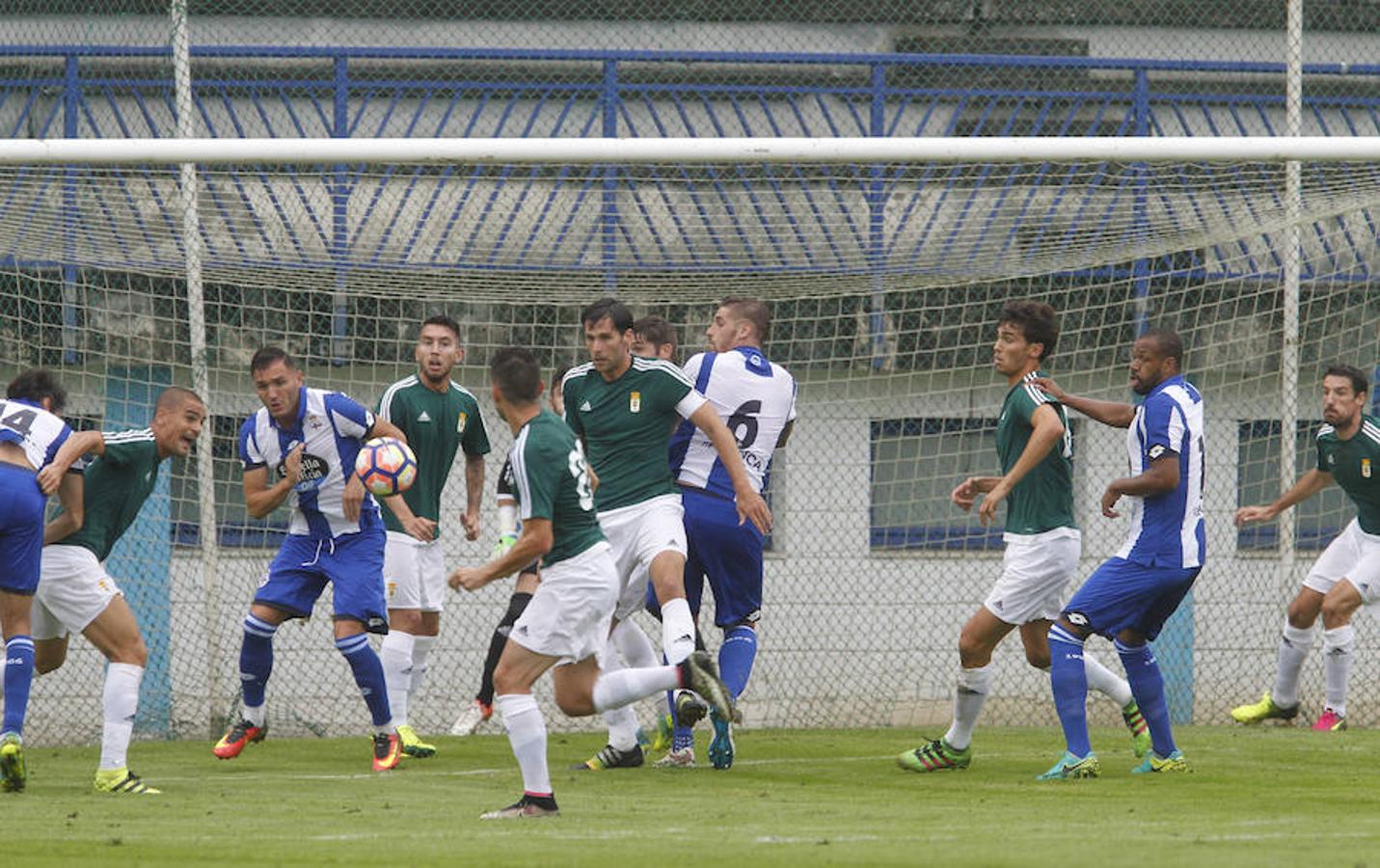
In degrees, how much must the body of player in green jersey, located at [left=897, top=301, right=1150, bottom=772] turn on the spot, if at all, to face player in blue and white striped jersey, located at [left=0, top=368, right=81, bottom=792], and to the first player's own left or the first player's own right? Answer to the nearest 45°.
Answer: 0° — they already face them

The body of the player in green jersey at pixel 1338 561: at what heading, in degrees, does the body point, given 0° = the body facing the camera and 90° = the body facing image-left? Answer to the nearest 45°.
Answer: approximately 45°

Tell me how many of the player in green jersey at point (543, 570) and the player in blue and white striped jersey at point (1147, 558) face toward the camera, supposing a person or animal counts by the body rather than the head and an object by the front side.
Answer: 0

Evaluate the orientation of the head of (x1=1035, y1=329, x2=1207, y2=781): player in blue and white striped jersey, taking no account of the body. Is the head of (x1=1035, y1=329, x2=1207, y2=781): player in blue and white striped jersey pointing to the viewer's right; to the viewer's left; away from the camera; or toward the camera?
to the viewer's left

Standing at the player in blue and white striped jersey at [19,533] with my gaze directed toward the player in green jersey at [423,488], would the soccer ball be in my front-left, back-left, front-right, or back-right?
front-right

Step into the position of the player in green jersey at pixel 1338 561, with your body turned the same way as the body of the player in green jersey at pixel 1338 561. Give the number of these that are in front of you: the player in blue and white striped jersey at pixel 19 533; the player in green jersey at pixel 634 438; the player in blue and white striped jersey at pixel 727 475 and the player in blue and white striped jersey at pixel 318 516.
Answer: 4

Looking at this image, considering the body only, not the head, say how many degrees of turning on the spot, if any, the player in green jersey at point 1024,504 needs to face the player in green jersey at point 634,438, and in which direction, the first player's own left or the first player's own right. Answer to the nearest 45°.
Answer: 0° — they already face them

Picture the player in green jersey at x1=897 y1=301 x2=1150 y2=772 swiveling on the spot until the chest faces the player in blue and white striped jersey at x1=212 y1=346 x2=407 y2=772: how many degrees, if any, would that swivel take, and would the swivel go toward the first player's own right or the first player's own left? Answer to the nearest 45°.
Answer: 0° — they already face them

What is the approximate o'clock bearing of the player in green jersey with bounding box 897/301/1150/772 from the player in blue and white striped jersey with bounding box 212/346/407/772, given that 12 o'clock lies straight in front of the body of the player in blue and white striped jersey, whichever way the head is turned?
The player in green jersey is roughly at 10 o'clock from the player in blue and white striped jersey.

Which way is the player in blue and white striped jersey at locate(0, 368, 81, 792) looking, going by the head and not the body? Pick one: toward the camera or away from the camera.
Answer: away from the camera

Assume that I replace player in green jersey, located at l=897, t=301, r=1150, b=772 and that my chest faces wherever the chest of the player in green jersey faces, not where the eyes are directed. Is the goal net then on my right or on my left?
on my right

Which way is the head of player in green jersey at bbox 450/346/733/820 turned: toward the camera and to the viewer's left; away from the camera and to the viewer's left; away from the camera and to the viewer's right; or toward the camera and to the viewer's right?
away from the camera and to the viewer's left

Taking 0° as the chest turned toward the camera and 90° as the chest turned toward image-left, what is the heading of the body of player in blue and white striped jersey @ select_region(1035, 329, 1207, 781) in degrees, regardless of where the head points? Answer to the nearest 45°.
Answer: approximately 90°

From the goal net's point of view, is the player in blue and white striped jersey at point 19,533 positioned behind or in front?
in front

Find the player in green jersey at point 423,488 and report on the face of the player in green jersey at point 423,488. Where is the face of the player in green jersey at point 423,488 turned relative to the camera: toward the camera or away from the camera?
toward the camera

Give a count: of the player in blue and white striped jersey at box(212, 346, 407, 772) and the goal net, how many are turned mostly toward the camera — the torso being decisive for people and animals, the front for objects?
2

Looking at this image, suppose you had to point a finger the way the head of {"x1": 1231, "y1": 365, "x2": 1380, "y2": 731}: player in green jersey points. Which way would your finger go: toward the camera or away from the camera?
toward the camera

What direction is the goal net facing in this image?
toward the camera

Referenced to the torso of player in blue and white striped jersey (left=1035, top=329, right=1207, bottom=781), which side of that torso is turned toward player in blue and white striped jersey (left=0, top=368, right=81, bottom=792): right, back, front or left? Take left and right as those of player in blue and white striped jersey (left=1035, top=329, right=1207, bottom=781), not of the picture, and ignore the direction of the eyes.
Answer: front

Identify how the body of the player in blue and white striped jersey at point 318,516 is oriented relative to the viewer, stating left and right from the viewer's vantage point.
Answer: facing the viewer
